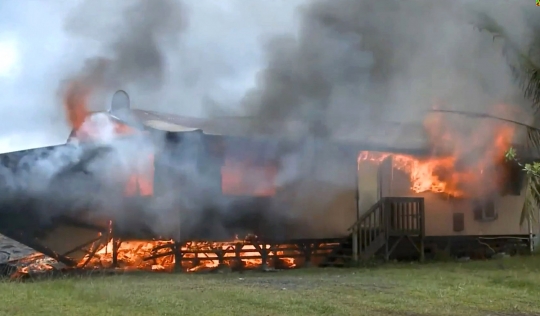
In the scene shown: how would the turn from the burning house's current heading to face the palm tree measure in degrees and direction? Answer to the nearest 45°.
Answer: approximately 45° to its left

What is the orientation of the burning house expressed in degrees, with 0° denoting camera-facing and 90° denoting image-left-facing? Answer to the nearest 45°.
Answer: approximately 0°
